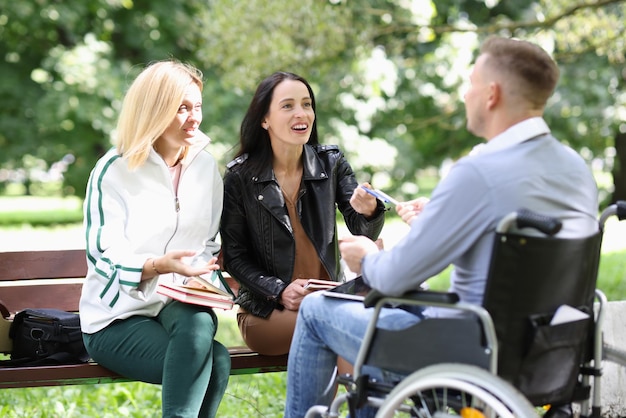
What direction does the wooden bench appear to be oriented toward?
toward the camera

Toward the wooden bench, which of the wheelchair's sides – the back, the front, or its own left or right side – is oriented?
front

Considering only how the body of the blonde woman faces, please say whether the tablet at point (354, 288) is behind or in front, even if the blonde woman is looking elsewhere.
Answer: in front

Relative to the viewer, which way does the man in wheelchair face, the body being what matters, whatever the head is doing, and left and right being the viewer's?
facing away from the viewer and to the left of the viewer

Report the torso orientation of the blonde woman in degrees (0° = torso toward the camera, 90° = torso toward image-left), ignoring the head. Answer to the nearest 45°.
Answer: approximately 315°

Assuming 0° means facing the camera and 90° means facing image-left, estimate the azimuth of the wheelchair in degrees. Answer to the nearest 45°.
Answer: approximately 135°

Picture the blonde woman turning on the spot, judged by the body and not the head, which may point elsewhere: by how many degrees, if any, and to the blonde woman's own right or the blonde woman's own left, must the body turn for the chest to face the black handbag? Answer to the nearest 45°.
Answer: approximately 135° to the blonde woman's own right

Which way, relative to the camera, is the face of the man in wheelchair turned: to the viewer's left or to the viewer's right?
to the viewer's left

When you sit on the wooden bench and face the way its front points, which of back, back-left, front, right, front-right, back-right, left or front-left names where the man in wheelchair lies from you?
front-left

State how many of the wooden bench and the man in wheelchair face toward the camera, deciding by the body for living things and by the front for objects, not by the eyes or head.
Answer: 1

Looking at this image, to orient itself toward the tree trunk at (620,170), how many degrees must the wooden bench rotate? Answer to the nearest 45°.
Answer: approximately 135° to its left

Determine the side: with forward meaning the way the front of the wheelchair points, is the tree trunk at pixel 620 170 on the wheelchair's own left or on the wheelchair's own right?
on the wheelchair's own right
